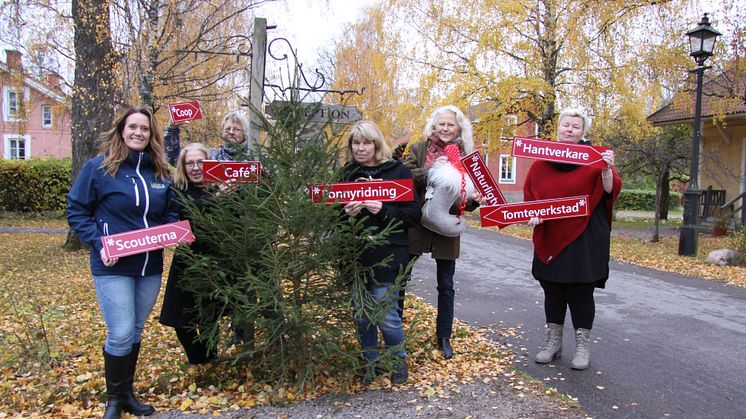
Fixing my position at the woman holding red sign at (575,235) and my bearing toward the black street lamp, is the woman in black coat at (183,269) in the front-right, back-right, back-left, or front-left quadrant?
back-left

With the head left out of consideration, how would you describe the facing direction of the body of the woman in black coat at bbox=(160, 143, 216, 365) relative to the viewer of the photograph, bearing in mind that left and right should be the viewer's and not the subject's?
facing the viewer and to the right of the viewer

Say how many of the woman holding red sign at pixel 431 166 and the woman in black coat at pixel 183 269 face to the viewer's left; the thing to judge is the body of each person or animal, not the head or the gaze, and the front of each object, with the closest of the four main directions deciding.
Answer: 0

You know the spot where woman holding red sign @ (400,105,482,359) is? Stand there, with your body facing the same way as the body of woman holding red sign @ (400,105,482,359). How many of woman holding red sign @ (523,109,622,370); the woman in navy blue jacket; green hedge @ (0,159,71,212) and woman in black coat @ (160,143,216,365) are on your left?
1

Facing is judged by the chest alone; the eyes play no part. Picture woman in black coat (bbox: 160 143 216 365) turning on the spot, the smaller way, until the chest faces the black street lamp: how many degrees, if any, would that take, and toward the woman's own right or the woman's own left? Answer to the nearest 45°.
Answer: approximately 90° to the woman's own left

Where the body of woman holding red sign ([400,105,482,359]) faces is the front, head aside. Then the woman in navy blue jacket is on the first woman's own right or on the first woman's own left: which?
on the first woman's own right

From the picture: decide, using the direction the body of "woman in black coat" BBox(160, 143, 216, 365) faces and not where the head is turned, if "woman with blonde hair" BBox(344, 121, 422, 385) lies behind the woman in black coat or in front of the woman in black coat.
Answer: in front

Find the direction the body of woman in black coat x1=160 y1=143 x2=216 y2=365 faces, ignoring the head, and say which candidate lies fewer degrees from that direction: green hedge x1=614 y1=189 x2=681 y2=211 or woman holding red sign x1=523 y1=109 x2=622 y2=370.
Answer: the woman holding red sign

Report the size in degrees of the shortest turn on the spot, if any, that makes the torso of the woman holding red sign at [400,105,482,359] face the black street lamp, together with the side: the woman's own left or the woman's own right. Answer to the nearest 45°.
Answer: approximately 135° to the woman's own left

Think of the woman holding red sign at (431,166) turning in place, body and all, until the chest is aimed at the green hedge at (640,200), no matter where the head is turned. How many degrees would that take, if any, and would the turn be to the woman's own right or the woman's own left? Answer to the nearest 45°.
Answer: approximately 180°

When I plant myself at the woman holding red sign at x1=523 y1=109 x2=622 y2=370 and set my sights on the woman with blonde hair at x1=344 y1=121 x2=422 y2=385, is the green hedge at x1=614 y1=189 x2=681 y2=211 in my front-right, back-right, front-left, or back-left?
back-right

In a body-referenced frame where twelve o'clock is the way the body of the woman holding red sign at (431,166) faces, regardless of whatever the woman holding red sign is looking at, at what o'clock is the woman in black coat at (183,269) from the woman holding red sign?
The woman in black coat is roughly at 2 o'clock from the woman holding red sign.

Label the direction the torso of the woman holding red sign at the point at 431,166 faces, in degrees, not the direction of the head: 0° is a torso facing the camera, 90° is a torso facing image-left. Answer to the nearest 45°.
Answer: approximately 0°

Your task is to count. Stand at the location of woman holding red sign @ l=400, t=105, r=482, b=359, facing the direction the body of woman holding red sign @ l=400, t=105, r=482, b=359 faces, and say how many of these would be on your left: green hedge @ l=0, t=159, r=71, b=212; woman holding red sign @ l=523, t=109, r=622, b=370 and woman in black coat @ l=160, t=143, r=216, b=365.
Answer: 1

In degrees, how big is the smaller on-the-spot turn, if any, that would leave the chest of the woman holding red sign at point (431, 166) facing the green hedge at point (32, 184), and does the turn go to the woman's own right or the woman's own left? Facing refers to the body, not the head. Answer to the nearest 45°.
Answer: approximately 135° to the woman's own right
